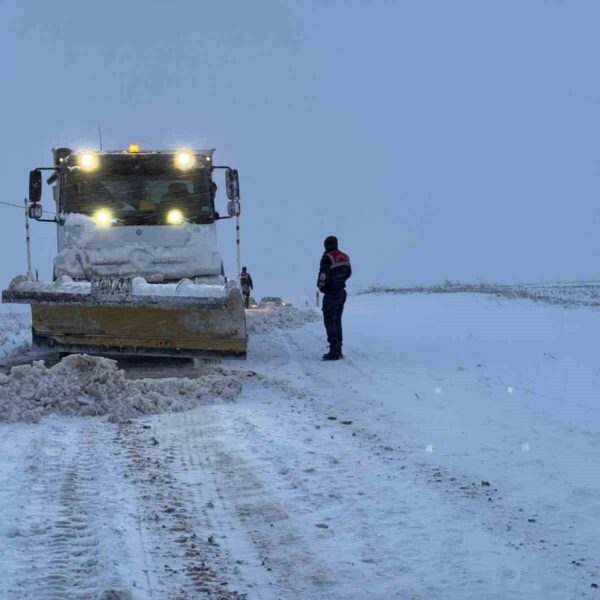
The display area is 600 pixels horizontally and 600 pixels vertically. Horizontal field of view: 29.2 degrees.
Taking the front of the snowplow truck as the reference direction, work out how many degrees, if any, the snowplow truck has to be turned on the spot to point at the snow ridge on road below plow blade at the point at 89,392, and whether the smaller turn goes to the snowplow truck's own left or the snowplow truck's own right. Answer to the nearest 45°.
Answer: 0° — it already faces it

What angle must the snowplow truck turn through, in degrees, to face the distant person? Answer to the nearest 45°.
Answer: approximately 180°

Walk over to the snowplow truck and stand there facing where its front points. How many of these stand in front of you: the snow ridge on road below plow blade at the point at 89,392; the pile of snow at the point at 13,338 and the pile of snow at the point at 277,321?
1

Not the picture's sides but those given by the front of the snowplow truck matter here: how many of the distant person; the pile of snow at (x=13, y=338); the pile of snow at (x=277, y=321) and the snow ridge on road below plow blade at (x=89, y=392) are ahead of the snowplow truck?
1

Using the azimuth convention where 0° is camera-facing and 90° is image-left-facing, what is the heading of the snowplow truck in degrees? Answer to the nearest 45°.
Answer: approximately 0°

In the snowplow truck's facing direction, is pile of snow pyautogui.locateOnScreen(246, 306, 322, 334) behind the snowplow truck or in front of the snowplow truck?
behind

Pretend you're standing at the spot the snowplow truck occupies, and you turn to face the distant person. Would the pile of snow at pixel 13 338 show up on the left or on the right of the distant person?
left

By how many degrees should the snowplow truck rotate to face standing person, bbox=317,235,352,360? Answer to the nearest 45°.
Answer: approximately 90° to its left

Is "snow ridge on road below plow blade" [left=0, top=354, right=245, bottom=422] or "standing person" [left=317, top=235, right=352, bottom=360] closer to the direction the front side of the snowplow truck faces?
the snow ridge on road below plow blade

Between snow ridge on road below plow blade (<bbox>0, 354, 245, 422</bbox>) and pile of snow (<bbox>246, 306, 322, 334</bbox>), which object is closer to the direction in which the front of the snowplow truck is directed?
the snow ridge on road below plow blade

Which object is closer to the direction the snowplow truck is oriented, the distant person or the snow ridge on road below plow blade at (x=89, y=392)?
the snow ridge on road below plow blade
